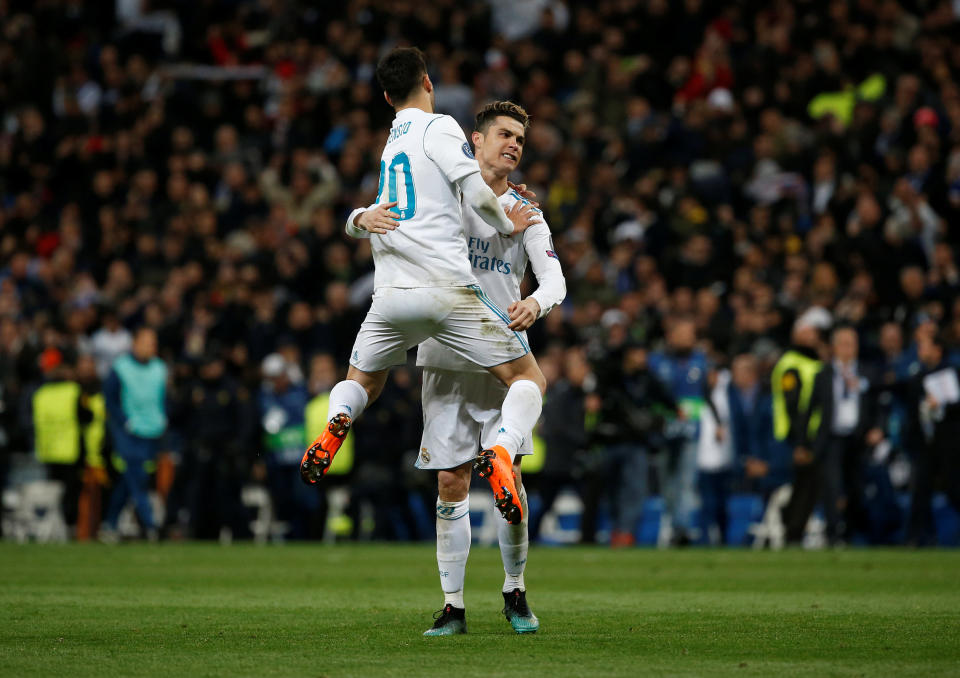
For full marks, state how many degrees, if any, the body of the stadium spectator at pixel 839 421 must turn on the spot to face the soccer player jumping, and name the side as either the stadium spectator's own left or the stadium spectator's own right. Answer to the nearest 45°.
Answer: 0° — they already face them

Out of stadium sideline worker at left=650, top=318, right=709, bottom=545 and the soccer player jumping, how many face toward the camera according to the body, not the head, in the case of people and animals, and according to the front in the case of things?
1

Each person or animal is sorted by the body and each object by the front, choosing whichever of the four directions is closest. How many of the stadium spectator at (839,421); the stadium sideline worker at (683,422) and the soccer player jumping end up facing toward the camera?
2

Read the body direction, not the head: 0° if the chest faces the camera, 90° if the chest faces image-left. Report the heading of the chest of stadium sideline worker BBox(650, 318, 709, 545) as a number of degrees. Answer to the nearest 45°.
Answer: approximately 0°

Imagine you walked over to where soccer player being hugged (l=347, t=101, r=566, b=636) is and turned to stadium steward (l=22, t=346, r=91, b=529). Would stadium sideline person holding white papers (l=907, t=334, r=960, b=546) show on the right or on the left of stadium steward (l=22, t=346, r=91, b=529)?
right
